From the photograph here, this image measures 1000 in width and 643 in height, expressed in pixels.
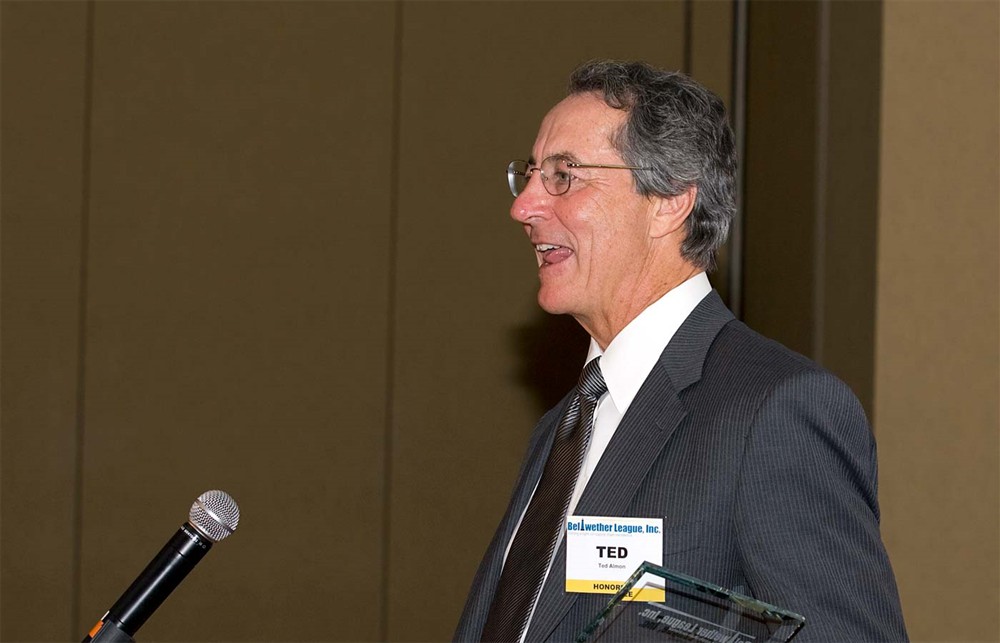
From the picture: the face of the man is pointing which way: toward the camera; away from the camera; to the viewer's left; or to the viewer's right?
to the viewer's left

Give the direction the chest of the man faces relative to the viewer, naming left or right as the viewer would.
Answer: facing the viewer and to the left of the viewer
